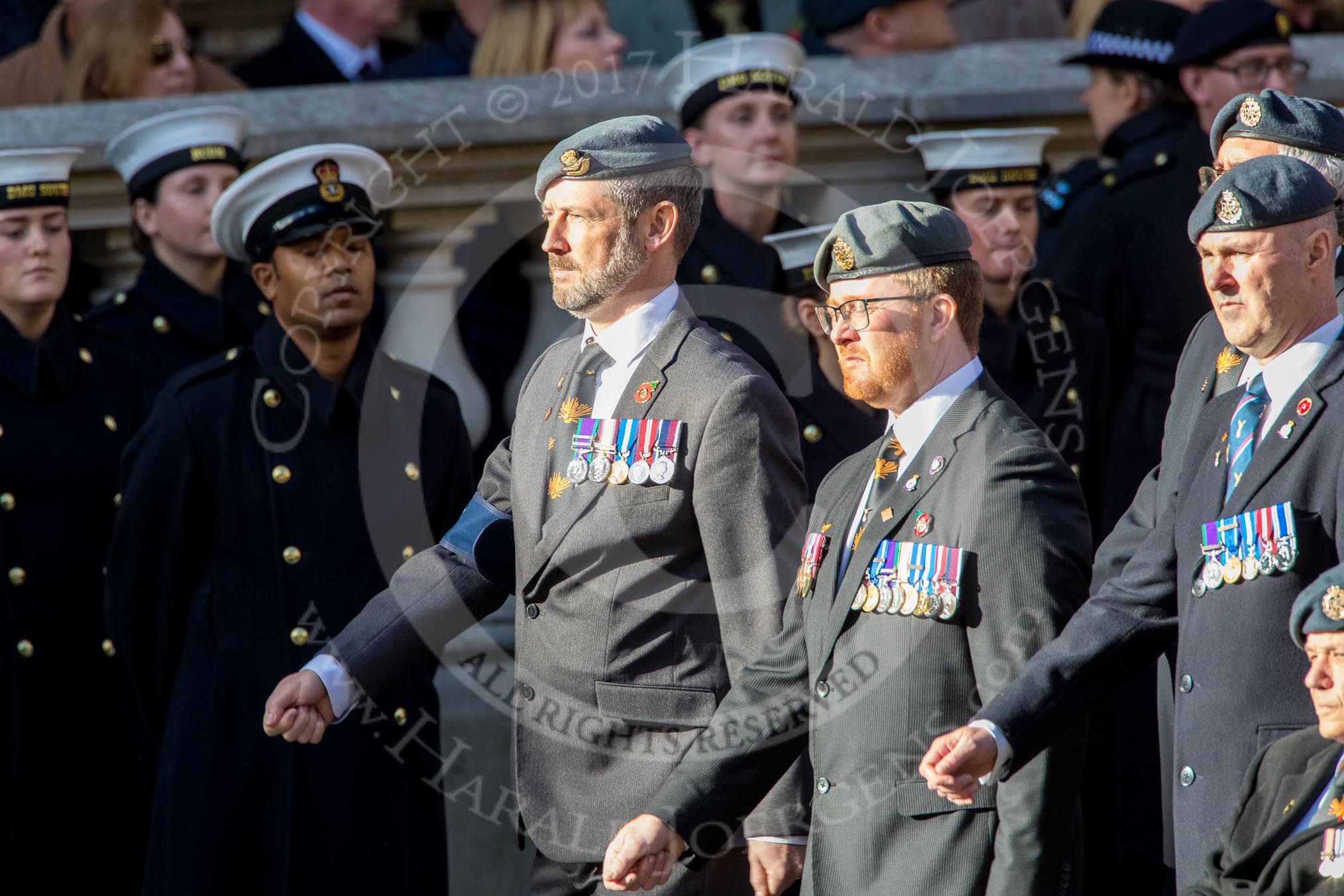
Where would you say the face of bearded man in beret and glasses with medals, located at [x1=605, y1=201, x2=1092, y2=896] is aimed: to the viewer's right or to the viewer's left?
to the viewer's left

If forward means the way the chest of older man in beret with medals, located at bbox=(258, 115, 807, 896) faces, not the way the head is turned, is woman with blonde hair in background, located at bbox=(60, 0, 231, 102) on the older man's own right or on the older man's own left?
on the older man's own right

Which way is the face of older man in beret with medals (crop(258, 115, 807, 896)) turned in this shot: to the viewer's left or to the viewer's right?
to the viewer's left

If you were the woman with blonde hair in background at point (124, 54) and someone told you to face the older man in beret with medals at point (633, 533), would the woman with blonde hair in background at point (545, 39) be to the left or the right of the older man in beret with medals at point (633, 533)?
left

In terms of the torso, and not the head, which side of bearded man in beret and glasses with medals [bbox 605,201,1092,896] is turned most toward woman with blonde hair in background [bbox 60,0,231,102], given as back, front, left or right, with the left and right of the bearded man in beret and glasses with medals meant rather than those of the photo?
right

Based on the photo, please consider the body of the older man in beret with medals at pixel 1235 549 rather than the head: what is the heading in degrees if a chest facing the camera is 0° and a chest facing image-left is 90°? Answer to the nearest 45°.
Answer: approximately 45°
